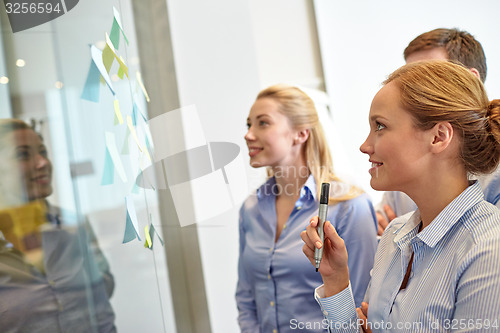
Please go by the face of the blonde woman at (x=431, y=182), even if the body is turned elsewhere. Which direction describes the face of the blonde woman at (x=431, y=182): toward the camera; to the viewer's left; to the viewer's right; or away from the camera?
to the viewer's left

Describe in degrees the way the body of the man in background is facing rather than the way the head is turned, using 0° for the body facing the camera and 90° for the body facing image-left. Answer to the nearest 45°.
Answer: approximately 45°

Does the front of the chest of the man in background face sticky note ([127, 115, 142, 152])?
yes

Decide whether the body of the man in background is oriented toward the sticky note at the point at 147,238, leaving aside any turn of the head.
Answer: yes

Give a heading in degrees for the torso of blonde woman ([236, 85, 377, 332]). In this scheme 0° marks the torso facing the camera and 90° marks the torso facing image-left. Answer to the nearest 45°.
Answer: approximately 45°
